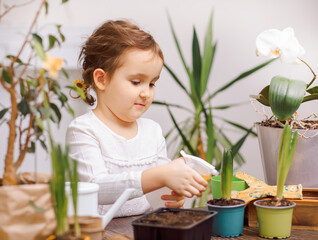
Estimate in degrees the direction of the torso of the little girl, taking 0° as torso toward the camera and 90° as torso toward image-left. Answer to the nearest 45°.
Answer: approximately 315°

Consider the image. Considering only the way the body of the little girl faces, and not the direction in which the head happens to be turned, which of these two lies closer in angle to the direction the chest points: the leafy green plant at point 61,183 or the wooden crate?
the wooden crate

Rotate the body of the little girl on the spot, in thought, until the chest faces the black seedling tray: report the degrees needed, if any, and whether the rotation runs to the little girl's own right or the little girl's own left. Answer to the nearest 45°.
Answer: approximately 45° to the little girl's own right

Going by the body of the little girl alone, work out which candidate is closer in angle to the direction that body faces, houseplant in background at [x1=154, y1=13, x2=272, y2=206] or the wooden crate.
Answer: the wooden crate

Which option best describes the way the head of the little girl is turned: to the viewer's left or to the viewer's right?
to the viewer's right
